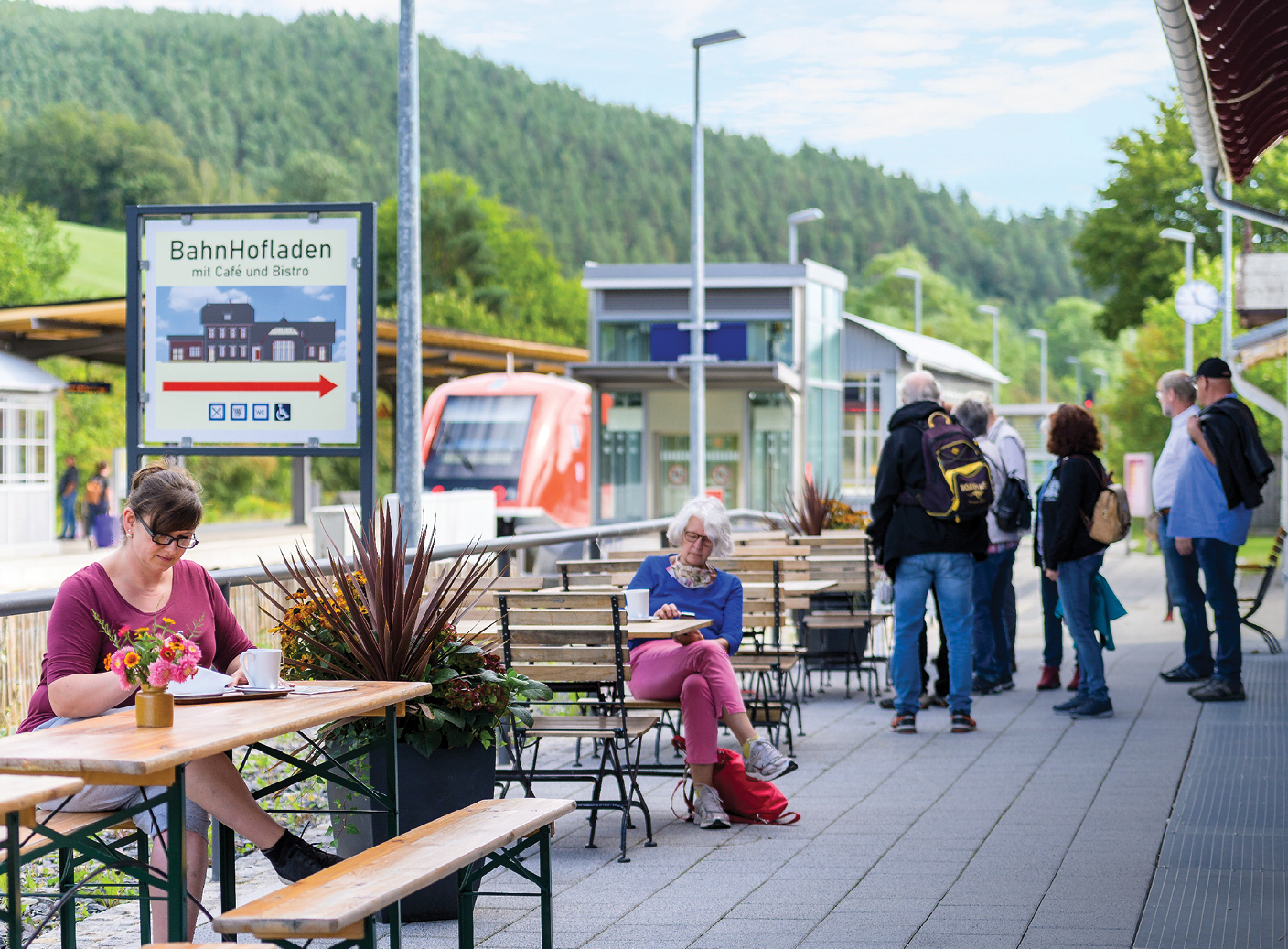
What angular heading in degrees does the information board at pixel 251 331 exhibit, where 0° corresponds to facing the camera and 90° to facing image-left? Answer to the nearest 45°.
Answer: approximately 0°

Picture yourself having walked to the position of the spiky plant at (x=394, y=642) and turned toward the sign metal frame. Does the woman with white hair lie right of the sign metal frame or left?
right

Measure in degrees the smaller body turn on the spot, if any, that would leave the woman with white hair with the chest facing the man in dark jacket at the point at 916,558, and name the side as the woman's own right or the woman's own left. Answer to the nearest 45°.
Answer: approximately 135° to the woman's own left

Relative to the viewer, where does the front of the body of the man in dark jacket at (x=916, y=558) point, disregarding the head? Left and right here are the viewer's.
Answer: facing away from the viewer

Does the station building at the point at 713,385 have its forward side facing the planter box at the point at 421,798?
yes

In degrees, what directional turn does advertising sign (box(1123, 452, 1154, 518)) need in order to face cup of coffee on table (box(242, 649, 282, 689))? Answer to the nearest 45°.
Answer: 0° — it already faces it

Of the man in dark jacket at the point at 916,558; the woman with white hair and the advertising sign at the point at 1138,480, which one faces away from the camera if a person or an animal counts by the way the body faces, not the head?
the man in dark jacket

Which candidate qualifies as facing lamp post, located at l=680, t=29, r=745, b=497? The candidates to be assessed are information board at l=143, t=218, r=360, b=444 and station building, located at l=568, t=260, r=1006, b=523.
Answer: the station building

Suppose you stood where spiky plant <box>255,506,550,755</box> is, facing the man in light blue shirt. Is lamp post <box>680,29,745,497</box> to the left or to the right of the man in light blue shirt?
left

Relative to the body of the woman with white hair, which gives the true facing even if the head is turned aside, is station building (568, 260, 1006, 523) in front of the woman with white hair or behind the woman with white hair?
behind
